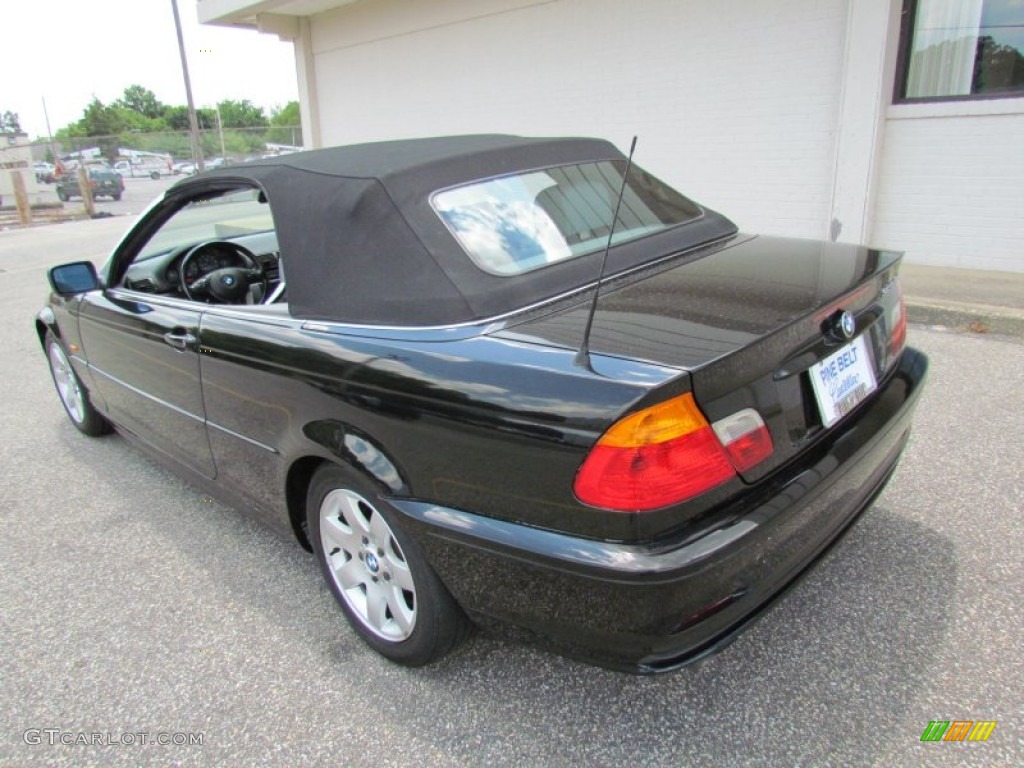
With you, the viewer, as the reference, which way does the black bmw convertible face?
facing away from the viewer and to the left of the viewer

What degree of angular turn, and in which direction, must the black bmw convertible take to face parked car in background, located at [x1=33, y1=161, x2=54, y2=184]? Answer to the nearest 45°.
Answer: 0° — it already faces it

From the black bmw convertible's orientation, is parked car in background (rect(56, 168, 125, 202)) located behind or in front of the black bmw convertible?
in front

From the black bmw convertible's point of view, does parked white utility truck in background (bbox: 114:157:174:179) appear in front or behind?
in front

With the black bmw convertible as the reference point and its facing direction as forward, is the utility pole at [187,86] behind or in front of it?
in front
